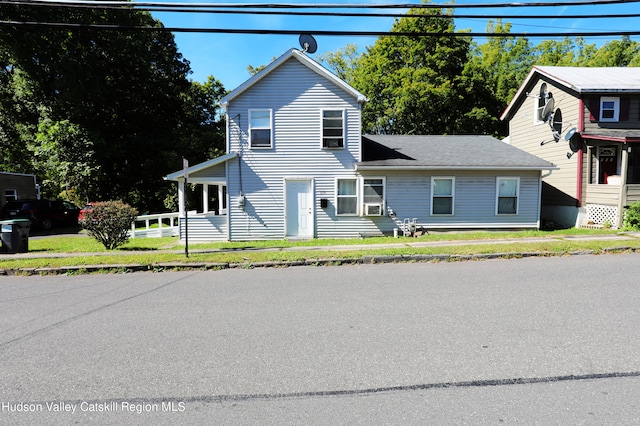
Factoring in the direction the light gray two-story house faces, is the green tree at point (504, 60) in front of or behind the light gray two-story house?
behind

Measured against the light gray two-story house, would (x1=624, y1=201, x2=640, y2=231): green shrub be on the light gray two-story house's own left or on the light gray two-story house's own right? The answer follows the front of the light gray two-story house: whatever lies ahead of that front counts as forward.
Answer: on the light gray two-story house's own left

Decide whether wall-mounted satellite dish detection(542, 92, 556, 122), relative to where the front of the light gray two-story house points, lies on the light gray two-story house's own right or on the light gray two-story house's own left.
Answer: on the light gray two-story house's own left

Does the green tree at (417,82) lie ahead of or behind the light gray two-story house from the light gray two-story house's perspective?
behind

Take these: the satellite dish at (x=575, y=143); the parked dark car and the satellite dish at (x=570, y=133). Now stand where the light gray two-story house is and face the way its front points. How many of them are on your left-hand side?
2

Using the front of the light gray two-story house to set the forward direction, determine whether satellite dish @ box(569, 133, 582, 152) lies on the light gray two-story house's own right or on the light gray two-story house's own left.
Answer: on the light gray two-story house's own left

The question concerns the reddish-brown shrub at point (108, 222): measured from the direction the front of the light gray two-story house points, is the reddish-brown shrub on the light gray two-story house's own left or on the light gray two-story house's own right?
on the light gray two-story house's own right

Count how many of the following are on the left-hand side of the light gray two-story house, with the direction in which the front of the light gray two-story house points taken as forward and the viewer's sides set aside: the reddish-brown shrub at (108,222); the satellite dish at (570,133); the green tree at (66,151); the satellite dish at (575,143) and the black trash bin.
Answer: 2

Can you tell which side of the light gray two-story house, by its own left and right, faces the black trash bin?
right

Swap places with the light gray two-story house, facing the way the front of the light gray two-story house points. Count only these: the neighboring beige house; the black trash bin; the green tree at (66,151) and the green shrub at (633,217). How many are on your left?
2

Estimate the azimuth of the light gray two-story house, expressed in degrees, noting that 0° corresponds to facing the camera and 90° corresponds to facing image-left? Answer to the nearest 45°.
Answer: approximately 0°

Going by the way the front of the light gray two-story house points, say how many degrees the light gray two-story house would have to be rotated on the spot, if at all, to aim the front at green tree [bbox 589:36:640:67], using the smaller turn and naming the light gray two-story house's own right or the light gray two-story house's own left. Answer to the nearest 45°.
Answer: approximately 135° to the light gray two-story house's own left

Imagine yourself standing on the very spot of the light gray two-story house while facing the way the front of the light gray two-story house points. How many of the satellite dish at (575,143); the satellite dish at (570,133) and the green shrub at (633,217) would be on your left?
3

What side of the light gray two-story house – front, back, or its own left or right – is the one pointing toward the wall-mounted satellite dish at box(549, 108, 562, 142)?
left

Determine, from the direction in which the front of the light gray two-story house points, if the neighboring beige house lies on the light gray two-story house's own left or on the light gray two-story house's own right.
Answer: on the light gray two-story house's own left

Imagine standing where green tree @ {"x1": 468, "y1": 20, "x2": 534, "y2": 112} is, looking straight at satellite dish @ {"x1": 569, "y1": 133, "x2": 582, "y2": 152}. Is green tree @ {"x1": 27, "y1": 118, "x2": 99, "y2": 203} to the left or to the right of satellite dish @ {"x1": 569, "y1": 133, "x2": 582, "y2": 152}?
right
